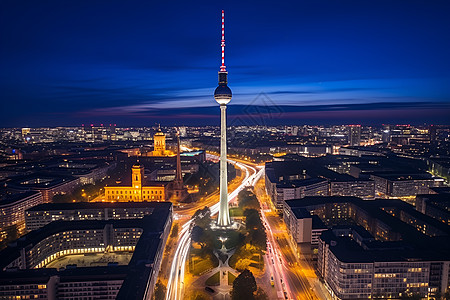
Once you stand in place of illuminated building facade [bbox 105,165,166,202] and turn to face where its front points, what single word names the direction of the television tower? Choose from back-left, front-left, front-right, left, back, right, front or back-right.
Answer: front-left

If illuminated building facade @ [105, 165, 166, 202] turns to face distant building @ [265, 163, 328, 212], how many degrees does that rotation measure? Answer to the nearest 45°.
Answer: approximately 45° to its left

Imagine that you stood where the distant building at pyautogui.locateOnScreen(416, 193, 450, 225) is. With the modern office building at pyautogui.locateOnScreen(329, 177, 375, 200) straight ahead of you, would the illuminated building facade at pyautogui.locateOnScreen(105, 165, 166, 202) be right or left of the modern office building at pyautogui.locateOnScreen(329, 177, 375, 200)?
left

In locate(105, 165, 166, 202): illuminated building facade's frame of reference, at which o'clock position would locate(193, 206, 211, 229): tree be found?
The tree is roughly at 11 o'clock from the illuminated building facade.

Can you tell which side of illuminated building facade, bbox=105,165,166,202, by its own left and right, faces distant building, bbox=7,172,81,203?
right

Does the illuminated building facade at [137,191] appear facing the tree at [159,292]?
yes

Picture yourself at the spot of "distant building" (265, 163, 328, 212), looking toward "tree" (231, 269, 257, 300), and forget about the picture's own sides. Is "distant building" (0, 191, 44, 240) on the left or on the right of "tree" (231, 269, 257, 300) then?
right

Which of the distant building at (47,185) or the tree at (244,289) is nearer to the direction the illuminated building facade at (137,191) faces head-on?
the tree

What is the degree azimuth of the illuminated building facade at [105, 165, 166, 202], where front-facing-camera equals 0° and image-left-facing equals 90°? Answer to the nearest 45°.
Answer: approximately 0°

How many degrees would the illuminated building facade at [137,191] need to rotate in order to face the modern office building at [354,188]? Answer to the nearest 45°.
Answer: approximately 90° to its left

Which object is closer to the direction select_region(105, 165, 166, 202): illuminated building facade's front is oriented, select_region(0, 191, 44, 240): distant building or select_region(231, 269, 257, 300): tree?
the tree

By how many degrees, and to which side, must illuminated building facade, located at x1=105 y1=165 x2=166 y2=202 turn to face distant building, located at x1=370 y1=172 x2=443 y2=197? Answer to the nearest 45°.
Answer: approximately 90° to its left
